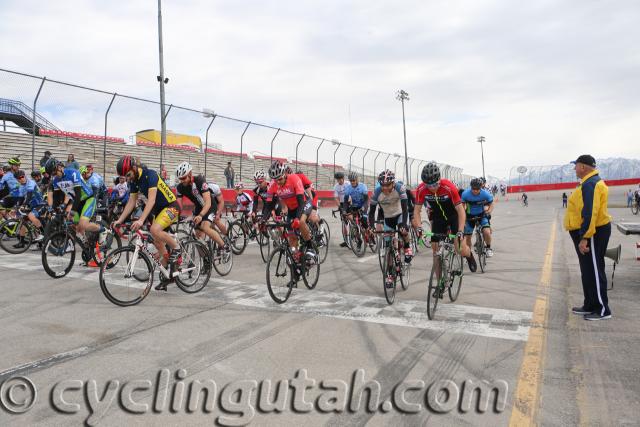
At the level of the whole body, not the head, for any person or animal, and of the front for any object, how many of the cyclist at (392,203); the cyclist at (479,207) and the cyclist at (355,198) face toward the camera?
3

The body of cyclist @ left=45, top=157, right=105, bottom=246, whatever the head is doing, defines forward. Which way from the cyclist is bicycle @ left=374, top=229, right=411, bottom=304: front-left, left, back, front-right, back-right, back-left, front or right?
left

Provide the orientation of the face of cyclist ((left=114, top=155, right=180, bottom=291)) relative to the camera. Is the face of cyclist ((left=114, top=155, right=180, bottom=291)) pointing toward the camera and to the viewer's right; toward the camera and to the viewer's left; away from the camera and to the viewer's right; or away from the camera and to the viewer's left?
toward the camera and to the viewer's left

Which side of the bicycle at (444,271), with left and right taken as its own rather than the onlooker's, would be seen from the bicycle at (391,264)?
right

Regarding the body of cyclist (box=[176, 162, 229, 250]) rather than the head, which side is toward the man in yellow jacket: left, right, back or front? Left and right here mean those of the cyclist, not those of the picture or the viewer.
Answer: left

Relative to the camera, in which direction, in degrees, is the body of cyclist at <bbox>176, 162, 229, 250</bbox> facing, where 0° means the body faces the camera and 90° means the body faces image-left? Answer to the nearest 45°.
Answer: approximately 45°

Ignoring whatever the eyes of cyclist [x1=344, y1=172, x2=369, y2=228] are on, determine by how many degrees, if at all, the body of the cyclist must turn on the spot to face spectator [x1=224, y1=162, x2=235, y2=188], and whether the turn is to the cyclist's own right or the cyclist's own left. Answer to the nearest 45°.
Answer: approximately 135° to the cyclist's own right

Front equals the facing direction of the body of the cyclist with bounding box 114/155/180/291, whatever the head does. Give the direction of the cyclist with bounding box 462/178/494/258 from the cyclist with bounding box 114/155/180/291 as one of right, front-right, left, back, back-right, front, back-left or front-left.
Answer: back-left

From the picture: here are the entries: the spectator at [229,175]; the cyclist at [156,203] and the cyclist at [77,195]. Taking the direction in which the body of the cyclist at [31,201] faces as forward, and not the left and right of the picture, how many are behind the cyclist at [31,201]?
1

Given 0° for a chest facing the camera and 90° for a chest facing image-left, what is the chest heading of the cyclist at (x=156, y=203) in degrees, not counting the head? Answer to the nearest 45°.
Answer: approximately 45°

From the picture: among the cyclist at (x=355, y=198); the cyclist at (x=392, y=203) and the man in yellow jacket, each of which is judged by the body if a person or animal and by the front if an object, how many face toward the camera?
2

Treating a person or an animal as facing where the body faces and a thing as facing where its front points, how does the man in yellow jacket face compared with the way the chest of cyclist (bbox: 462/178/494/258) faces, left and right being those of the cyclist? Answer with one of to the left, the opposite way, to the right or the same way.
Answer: to the right

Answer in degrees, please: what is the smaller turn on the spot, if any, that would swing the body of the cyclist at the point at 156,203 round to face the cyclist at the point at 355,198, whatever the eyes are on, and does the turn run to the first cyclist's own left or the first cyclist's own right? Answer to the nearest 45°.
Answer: approximately 180°
